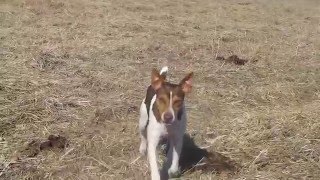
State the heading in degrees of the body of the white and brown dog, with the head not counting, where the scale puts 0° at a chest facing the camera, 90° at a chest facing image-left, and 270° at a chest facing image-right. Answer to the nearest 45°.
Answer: approximately 0°
